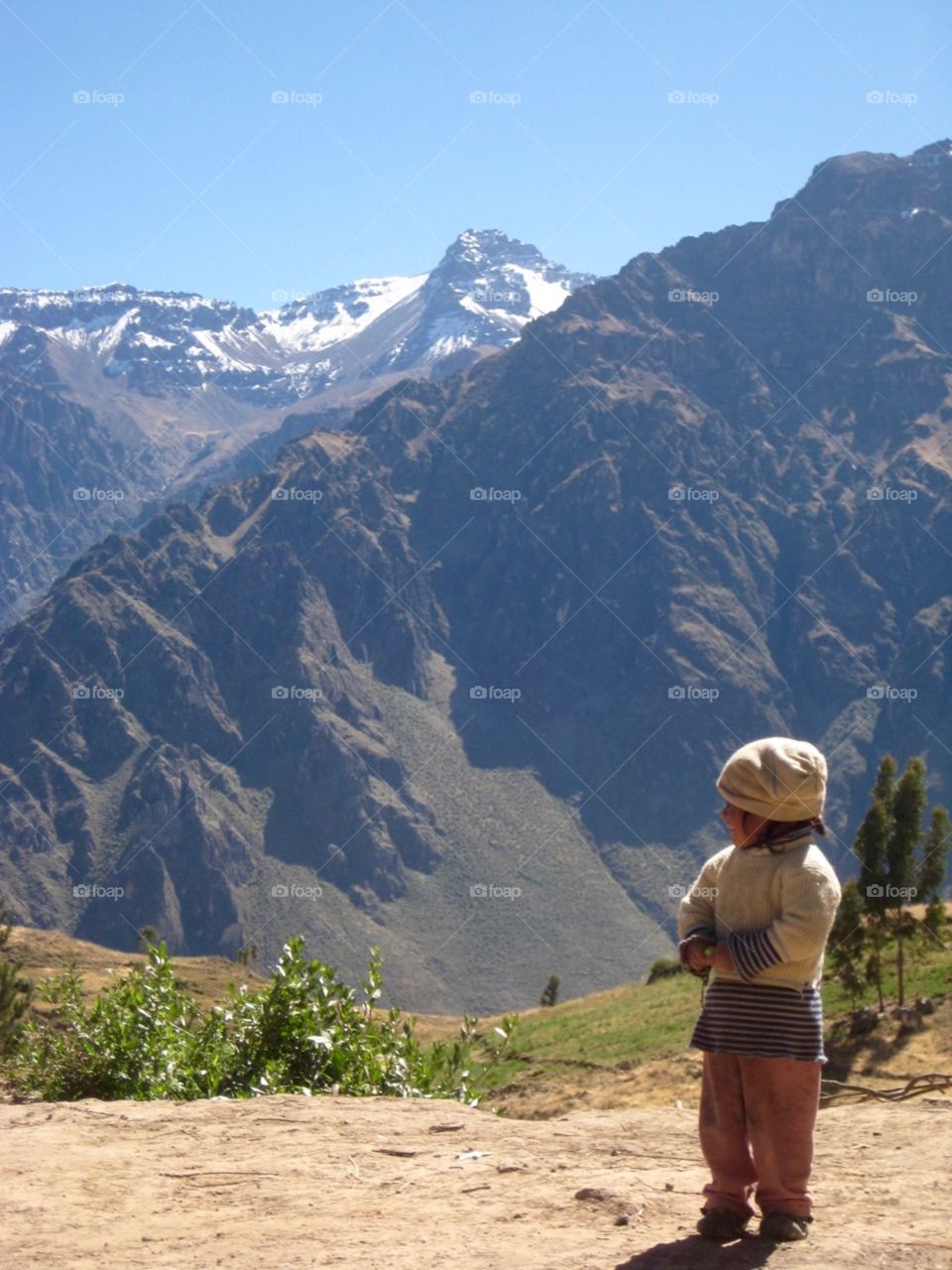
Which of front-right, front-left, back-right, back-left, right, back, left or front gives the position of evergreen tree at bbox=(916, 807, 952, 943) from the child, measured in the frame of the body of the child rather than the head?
back-right

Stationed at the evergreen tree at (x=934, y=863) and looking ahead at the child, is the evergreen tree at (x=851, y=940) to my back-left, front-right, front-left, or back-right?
front-right

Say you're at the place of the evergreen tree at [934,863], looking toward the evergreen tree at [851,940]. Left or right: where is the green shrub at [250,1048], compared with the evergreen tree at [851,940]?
left

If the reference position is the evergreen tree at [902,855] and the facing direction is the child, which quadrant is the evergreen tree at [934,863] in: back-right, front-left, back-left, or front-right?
back-left
